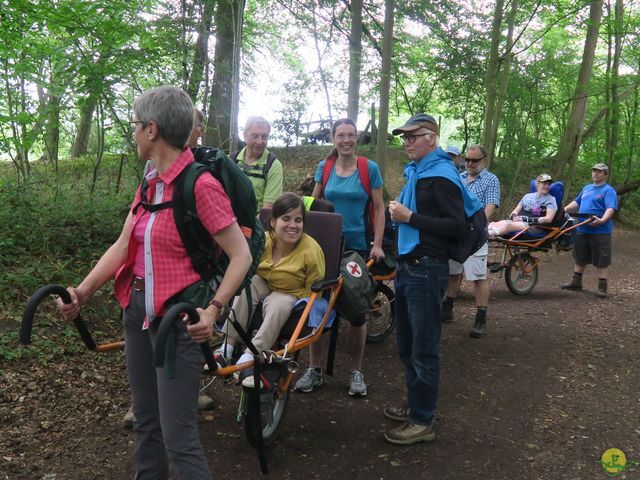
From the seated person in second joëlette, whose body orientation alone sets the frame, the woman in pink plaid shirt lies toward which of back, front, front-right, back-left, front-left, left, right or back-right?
front-left

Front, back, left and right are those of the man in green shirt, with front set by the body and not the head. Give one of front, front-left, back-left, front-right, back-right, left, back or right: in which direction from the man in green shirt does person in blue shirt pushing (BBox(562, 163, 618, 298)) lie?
back-left

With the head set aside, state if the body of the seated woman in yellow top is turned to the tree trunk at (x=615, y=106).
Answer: no

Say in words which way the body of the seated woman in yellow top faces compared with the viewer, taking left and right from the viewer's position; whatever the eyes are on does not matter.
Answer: facing the viewer and to the left of the viewer

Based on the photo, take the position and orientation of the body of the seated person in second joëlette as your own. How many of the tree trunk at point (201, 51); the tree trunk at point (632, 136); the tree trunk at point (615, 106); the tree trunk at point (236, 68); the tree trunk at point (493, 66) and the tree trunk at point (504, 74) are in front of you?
2

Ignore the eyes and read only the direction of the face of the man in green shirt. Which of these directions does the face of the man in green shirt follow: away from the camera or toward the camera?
toward the camera

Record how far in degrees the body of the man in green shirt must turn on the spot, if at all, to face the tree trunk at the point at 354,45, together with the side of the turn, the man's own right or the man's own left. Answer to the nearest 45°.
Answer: approximately 180°

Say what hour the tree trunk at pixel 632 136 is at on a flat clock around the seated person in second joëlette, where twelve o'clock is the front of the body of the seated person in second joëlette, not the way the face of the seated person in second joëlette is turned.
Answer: The tree trunk is roughly at 5 o'clock from the seated person in second joëlette.

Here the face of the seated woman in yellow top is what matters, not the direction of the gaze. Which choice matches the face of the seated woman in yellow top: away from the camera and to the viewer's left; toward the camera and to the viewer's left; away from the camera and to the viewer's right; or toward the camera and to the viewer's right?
toward the camera and to the viewer's right

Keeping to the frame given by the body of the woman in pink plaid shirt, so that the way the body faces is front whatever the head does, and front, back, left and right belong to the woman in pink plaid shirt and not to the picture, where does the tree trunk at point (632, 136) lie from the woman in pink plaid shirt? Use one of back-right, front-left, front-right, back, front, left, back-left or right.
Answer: back

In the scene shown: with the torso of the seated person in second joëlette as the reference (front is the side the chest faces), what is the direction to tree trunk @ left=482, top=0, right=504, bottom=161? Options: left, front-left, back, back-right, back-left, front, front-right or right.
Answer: back-right

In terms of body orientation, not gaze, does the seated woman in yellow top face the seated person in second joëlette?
no

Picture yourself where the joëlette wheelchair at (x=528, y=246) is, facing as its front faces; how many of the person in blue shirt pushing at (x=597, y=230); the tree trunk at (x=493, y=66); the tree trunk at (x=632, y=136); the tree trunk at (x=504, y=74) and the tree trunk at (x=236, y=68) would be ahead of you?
1

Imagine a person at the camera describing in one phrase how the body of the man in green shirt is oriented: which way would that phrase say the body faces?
toward the camera

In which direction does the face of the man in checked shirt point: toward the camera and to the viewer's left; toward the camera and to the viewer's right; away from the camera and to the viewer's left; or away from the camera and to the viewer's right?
toward the camera and to the viewer's left

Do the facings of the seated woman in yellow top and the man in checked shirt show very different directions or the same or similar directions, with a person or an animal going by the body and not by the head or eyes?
same or similar directions

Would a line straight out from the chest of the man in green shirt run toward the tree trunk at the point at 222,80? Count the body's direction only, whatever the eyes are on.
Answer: no
